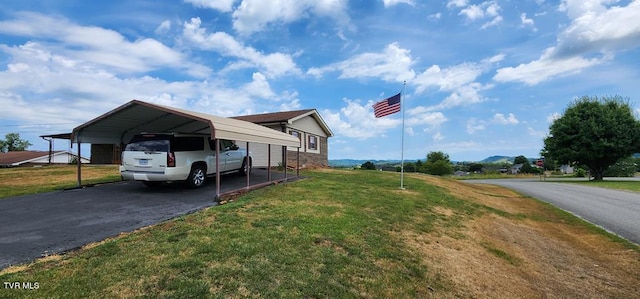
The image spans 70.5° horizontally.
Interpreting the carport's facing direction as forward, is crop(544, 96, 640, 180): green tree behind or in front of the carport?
behind

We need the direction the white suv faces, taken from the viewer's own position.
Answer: facing away from the viewer and to the right of the viewer

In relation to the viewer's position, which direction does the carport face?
facing the viewer and to the left of the viewer

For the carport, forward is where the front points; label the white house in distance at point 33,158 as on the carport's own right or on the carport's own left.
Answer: on the carport's own right

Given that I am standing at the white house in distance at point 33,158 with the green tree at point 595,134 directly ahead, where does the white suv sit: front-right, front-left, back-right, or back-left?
front-right

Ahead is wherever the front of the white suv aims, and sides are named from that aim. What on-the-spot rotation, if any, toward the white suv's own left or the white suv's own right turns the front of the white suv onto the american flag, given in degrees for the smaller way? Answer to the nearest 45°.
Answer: approximately 45° to the white suv's own right

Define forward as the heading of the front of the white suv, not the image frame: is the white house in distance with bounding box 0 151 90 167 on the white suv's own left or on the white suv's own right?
on the white suv's own left
